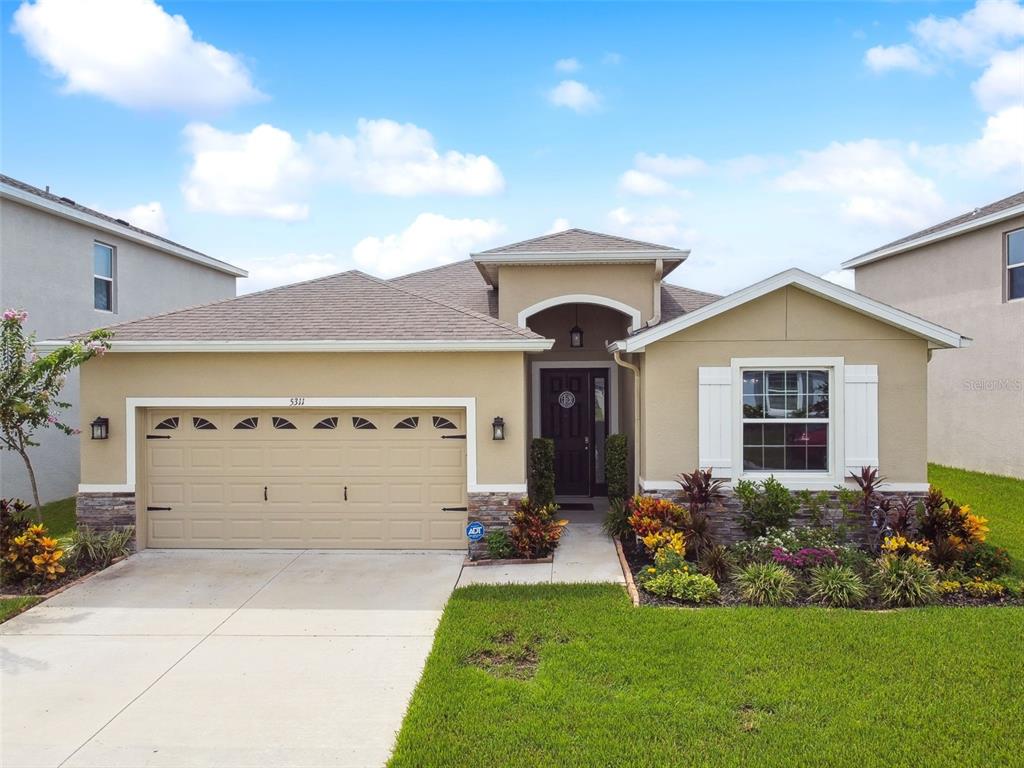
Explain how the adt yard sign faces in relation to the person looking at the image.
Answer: facing the viewer

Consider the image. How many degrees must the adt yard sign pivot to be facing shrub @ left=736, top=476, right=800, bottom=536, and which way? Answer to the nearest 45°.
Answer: approximately 90° to its left

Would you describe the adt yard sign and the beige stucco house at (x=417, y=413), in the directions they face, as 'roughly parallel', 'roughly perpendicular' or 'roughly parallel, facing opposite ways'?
roughly parallel

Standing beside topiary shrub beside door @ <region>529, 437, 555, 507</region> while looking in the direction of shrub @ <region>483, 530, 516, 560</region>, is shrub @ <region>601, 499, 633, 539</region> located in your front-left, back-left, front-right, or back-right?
front-left

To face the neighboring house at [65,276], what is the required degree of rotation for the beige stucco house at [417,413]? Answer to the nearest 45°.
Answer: approximately 135° to its right

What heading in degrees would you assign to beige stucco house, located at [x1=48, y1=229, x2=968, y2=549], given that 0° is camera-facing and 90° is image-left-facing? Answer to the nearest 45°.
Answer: approximately 0°

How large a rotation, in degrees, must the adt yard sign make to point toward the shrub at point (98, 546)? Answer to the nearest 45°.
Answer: approximately 90° to its right

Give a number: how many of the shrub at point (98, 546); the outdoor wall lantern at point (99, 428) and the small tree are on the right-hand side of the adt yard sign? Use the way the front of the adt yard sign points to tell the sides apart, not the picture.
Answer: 3

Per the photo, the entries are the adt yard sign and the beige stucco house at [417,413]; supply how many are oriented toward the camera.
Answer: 2
